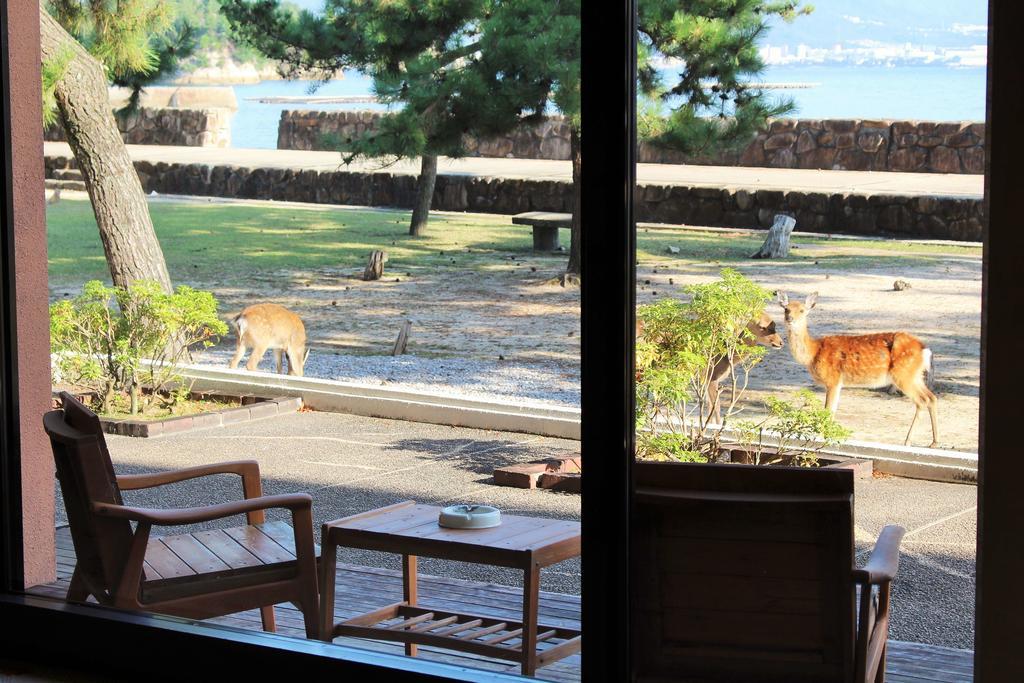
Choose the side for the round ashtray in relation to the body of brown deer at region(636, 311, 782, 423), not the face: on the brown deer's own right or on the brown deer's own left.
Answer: on the brown deer's own right

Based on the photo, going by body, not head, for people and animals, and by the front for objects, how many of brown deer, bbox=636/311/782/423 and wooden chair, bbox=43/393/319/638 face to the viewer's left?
0

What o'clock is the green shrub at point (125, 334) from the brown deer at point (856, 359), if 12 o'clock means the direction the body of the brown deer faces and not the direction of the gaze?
The green shrub is roughly at 12 o'clock from the brown deer.

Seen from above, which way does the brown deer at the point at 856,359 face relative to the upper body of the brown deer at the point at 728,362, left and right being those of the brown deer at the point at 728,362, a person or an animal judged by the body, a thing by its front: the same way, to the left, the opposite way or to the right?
the opposite way

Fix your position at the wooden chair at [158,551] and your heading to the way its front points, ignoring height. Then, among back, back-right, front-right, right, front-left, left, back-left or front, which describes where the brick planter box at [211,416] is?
front-left

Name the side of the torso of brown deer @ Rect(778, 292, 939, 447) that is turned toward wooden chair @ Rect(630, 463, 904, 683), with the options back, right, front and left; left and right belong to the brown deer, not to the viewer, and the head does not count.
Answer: left

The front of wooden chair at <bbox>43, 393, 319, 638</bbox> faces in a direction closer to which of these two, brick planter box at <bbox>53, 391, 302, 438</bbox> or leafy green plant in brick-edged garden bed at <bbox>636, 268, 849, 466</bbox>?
the leafy green plant in brick-edged garden bed

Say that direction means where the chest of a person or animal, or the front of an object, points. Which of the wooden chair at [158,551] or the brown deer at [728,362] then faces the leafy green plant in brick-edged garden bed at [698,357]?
the wooden chair

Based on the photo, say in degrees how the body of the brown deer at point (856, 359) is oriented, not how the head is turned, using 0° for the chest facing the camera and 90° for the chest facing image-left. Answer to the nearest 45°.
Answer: approximately 90°

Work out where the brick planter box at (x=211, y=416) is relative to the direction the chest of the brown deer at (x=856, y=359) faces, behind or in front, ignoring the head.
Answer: in front

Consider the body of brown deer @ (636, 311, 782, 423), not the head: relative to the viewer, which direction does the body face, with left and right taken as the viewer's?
facing to the right of the viewer

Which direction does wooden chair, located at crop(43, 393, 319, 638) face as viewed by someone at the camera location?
facing away from the viewer and to the right of the viewer

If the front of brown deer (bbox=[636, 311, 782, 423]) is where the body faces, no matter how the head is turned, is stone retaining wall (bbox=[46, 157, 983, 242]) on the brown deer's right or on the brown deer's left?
on the brown deer's left

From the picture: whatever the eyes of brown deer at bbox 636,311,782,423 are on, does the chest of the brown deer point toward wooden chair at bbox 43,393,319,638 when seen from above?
no

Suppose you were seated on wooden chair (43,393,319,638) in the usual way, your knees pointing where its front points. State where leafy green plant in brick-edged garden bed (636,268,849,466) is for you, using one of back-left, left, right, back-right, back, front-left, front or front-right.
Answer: front

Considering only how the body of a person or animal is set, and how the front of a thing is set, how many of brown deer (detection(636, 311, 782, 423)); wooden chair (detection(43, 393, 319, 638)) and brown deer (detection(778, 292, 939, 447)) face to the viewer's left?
1

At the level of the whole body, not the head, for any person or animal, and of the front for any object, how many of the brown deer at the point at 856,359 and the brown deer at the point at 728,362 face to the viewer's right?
1

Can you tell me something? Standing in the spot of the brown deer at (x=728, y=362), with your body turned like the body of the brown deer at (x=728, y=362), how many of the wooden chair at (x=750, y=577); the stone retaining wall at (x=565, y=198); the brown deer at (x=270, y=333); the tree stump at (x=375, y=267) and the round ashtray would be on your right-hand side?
2

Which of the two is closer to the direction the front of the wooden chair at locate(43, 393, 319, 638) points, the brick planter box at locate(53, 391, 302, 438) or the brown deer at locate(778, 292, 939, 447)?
the brown deer
